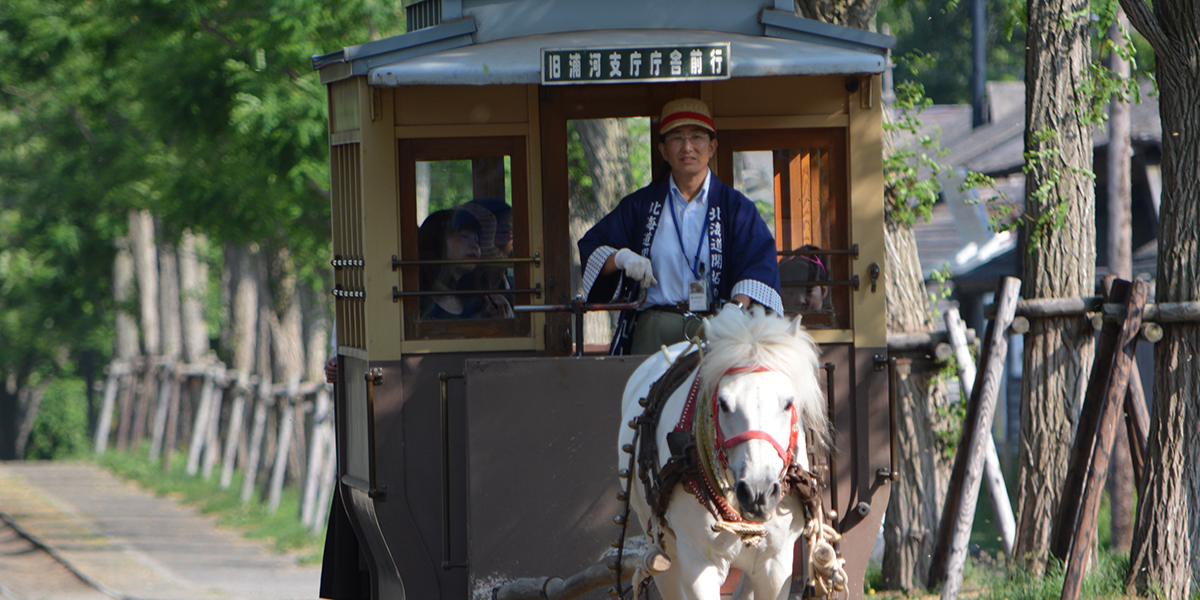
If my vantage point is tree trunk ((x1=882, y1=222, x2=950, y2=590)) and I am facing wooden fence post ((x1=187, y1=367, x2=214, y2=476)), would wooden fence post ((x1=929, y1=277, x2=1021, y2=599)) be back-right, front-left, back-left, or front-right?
back-left

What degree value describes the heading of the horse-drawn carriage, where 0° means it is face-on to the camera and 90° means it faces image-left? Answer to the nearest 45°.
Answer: approximately 0°

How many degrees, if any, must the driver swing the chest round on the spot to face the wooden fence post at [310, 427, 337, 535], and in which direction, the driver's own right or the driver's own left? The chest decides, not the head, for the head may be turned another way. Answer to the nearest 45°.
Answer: approximately 135° to the driver's own right

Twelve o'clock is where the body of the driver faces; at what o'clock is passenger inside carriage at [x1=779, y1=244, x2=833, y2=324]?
The passenger inside carriage is roughly at 8 o'clock from the driver.

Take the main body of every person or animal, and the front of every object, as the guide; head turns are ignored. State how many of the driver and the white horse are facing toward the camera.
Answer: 2

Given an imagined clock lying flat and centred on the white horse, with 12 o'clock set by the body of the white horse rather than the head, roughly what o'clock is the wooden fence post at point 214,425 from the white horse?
The wooden fence post is roughly at 5 o'clock from the white horse.

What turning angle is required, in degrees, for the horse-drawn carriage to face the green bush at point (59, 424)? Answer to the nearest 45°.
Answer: approximately 135° to its right

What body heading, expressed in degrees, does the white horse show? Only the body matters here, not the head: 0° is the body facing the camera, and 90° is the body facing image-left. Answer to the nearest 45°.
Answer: approximately 0°

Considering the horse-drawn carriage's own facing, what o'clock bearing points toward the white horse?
The white horse is roughly at 11 o'clock from the horse-drawn carriage.

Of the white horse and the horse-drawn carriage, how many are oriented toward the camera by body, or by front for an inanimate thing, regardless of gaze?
2

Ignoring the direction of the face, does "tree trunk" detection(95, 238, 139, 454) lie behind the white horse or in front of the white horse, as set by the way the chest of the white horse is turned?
behind
